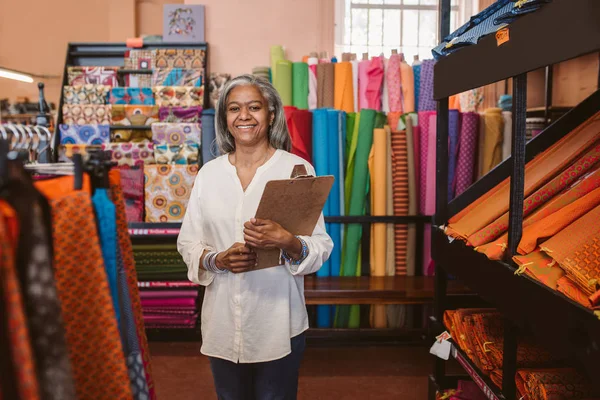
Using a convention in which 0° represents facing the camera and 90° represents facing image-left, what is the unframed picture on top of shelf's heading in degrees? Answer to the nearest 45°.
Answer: approximately 0°

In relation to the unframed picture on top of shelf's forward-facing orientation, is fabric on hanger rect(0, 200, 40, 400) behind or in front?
in front

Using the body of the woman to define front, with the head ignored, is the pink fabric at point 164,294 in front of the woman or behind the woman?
behind

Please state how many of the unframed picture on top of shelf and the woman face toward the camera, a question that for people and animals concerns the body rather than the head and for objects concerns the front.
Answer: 2

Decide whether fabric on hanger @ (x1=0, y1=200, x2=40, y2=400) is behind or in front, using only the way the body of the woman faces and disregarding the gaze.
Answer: in front

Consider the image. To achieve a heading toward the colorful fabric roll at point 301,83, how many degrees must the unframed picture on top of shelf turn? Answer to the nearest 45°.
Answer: approximately 45° to its left

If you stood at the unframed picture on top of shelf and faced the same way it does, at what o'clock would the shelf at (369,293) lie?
The shelf is roughly at 9 o'clock from the unframed picture on top of shelf.

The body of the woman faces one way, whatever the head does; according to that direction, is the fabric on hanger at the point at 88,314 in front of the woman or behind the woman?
in front

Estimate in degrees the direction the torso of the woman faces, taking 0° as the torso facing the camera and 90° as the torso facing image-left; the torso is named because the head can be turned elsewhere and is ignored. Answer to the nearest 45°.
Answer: approximately 0°

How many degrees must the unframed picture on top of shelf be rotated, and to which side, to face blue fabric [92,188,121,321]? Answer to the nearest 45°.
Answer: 0° — it already faces it

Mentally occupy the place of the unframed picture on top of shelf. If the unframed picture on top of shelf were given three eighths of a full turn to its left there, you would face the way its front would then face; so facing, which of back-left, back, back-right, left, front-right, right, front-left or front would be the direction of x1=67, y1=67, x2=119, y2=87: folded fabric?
back-left
